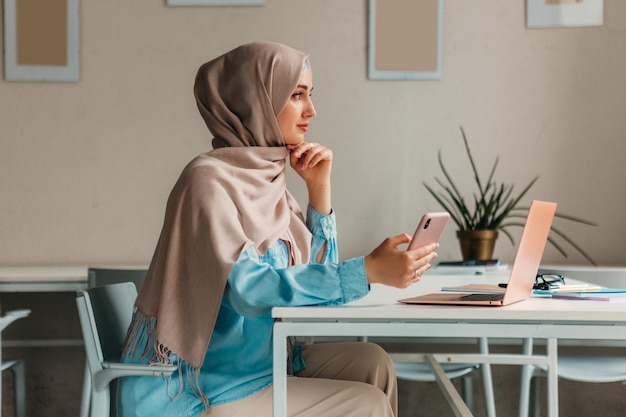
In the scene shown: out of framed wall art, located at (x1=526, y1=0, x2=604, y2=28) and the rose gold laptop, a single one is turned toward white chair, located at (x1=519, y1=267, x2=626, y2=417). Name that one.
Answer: the framed wall art

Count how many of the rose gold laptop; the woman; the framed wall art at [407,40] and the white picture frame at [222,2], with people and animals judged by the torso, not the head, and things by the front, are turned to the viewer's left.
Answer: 1

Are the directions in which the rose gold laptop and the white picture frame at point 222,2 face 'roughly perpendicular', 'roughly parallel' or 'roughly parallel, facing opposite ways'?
roughly perpendicular

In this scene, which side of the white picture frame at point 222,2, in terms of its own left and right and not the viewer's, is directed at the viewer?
front

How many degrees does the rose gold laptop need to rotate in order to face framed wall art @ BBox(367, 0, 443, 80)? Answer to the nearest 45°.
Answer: approximately 90° to its right

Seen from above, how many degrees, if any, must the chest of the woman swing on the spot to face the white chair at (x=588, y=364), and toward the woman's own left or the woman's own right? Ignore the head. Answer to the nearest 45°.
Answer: approximately 45° to the woman's own left

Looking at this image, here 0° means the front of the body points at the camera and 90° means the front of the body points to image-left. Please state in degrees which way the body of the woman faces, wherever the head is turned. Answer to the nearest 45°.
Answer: approximately 270°

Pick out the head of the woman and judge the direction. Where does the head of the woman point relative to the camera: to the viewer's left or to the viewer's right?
to the viewer's right

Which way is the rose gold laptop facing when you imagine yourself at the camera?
facing to the left of the viewer

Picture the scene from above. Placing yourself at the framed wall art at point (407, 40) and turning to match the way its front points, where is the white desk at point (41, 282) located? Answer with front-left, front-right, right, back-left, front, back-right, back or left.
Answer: front-right

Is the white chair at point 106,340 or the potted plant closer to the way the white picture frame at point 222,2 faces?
the white chair

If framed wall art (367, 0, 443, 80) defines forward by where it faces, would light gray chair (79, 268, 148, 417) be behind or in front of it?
in front

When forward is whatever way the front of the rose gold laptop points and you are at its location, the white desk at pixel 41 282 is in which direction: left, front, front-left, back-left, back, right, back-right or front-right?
front-right
